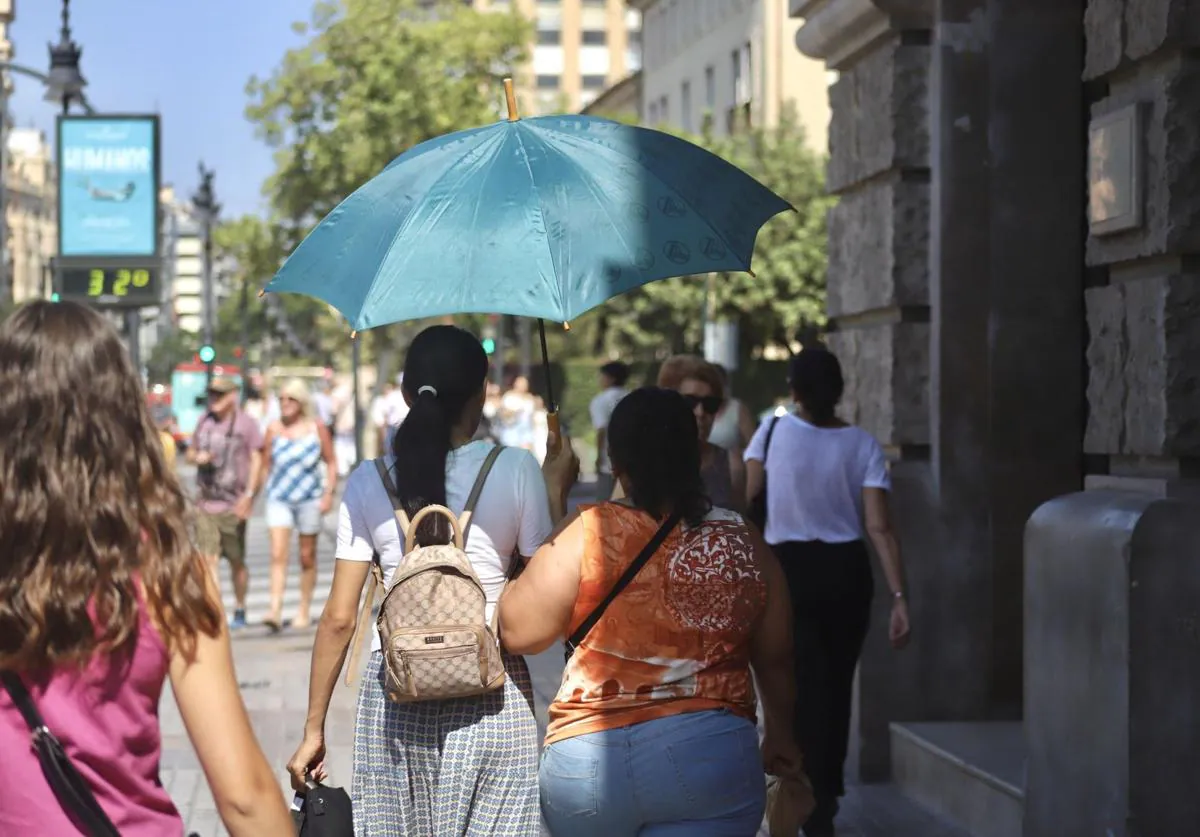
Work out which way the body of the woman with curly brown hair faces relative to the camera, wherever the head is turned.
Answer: away from the camera

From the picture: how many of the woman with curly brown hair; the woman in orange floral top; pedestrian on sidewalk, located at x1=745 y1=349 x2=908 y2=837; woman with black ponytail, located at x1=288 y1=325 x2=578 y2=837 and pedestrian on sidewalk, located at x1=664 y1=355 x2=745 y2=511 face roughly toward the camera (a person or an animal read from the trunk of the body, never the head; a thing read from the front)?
1

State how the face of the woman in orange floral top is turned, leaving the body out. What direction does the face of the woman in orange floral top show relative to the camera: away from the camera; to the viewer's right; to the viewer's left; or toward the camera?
away from the camera

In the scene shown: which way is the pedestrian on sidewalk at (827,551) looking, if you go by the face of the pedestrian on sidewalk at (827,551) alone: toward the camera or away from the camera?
away from the camera

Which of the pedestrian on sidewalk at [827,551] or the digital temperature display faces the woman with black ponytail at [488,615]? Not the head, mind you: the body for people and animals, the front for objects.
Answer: the digital temperature display

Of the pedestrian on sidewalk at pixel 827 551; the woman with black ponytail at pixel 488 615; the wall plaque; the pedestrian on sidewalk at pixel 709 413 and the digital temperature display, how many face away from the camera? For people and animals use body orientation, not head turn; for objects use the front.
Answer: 2

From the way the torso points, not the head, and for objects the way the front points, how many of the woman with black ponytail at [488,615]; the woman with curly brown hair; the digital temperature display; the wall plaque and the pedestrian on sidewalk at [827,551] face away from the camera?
3

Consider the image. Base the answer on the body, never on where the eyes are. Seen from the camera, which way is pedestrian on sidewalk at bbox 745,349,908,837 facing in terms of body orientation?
away from the camera

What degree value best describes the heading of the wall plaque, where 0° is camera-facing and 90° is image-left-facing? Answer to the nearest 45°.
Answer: approximately 45°

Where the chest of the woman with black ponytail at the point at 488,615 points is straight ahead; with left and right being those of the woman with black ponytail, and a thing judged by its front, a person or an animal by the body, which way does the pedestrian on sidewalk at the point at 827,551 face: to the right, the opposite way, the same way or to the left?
the same way

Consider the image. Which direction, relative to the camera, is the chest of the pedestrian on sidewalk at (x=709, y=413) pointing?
toward the camera

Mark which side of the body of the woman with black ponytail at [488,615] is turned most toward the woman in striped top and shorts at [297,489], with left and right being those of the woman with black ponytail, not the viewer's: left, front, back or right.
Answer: front

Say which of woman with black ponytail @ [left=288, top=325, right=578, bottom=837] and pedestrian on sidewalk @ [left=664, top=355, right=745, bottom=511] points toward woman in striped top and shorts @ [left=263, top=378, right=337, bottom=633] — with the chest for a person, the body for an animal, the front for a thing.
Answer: the woman with black ponytail

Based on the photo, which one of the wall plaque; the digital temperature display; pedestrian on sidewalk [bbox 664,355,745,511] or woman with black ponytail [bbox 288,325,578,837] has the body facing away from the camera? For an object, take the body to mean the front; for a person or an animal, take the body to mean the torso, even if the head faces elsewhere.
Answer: the woman with black ponytail

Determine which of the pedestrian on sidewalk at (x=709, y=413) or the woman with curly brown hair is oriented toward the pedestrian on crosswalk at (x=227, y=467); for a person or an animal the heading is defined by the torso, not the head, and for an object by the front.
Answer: the woman with curly brown hair

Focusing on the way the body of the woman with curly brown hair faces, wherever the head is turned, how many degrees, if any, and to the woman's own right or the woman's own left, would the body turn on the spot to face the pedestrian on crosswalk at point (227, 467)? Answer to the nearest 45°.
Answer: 0° — they already face them

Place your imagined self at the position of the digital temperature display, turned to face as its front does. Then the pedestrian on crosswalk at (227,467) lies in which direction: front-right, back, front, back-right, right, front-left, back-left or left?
front

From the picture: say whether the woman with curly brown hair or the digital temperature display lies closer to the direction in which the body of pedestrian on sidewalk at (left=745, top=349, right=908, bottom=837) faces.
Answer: the digital temperature display

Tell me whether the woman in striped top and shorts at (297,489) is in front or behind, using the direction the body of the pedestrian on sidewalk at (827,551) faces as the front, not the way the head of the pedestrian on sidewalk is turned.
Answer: in front

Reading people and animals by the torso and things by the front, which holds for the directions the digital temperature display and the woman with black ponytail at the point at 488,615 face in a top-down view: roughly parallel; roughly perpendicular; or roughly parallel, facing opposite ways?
roughly parallel, facing opposite ways

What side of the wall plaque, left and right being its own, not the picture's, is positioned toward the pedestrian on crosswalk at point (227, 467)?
right

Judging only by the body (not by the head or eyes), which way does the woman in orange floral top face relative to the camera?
away from the camera
